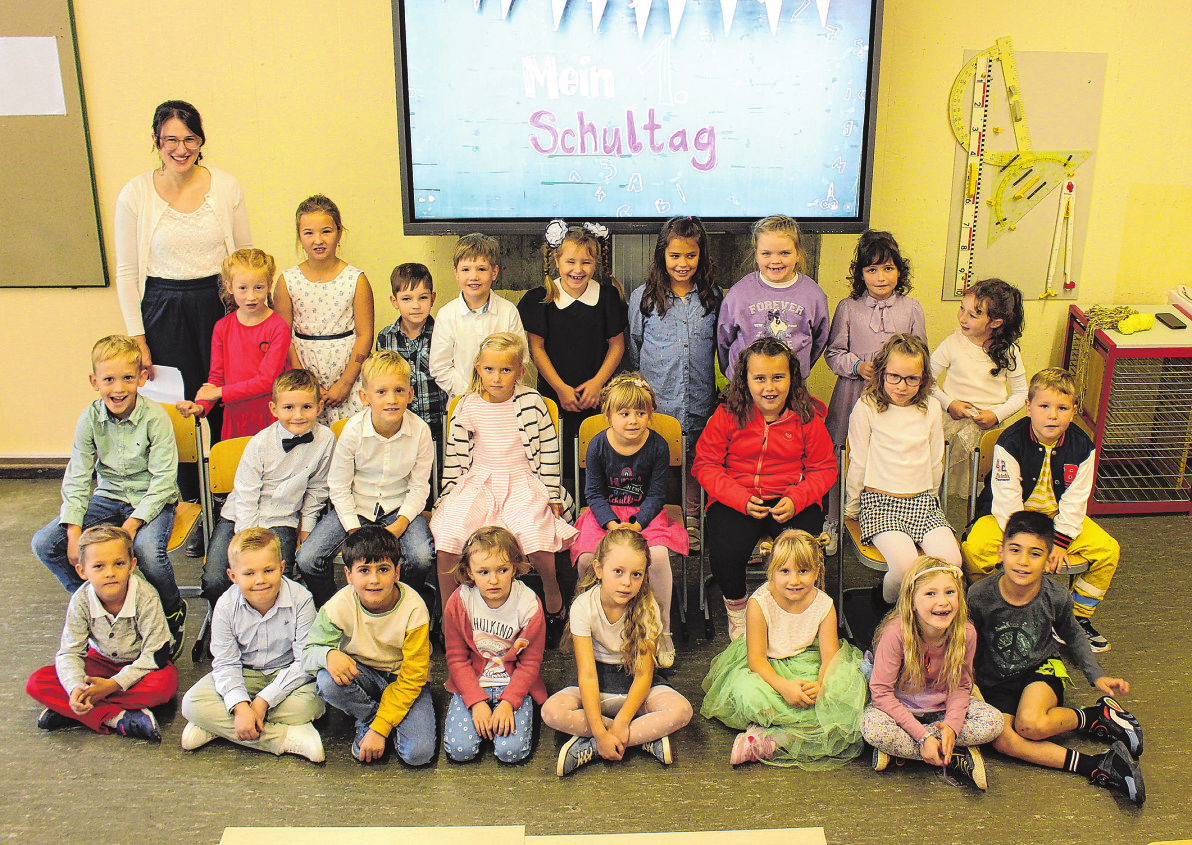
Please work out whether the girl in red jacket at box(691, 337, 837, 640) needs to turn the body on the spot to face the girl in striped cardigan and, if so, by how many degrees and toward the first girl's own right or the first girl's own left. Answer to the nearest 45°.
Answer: approximately 90° to the first girl's own right

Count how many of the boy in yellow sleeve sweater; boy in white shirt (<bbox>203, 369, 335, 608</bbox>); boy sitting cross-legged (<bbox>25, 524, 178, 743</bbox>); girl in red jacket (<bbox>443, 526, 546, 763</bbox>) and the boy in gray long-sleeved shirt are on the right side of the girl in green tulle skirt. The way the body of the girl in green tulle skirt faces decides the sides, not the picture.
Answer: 4

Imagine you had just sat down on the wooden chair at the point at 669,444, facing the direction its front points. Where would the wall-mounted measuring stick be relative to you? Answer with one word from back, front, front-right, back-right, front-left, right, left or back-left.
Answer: back-left

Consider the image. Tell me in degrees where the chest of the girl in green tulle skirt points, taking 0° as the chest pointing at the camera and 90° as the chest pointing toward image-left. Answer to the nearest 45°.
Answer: approximately 0°

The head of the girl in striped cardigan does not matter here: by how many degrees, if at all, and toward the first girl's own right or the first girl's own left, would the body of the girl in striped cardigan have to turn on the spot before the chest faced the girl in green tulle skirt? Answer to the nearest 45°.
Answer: approximately 45° to the first girl's own left

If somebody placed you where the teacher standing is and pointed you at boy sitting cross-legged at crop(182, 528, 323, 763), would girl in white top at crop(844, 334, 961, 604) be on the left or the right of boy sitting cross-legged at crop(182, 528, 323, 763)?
left
